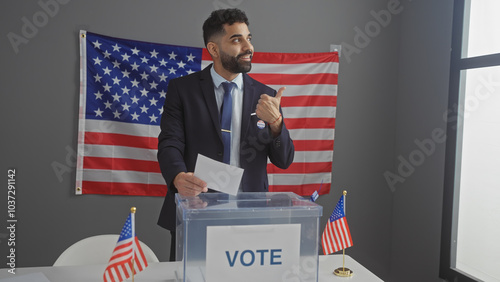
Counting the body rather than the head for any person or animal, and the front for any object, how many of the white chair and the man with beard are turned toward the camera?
2

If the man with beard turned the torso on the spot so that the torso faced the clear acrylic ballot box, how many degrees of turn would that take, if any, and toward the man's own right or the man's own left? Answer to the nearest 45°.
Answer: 0° — they already face it

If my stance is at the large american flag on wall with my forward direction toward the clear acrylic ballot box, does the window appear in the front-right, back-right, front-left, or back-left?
front-left

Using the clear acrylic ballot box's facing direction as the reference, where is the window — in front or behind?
behind

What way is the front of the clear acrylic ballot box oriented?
toward the camera

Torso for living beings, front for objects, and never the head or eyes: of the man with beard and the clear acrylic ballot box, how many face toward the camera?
2

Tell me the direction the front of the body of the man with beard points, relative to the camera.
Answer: toward the camera

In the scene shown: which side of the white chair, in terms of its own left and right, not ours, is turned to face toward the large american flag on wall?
back

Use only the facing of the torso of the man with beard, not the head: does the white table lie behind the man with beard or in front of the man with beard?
in front

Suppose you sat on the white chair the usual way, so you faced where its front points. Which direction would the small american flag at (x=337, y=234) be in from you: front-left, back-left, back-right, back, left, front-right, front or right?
front-left

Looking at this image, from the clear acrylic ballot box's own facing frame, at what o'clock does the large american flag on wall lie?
The large american flag on wall is roughly at 5 o'clock from the clear acrylic ballot box.
